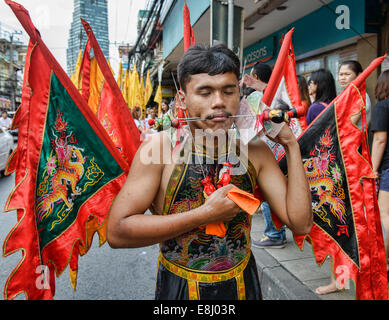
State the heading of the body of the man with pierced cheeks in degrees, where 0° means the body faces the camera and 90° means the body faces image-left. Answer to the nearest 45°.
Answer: approximately 0°

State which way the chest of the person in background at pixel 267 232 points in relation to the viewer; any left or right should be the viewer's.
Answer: facing to the left of the viewer

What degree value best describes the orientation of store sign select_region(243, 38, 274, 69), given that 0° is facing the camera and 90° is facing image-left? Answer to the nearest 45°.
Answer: approximately 45°

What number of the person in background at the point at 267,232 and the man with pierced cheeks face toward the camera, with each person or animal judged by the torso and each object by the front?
1

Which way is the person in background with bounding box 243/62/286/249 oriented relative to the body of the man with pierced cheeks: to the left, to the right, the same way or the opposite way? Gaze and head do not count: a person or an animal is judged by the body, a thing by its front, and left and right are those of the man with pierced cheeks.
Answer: to the right

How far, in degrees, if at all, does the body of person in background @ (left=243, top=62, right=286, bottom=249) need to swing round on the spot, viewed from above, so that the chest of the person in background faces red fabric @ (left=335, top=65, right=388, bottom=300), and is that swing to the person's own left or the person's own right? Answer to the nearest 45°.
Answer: approximately 90° to the person's own left

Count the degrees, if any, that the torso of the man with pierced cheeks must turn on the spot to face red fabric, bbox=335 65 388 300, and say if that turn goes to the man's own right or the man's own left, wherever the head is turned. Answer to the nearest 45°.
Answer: approximately 135° to the man's own left

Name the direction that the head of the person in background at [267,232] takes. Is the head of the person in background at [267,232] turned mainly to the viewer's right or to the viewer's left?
to the viewer's left

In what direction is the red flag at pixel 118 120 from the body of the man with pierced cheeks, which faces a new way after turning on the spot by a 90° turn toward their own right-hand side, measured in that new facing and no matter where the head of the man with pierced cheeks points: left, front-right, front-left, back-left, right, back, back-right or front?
front-right

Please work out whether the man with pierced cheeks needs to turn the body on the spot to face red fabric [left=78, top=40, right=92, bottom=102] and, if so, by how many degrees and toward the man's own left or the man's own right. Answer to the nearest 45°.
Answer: approximately 135° to the man's own right

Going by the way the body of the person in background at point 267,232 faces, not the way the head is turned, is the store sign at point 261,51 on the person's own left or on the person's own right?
on the person's own right
